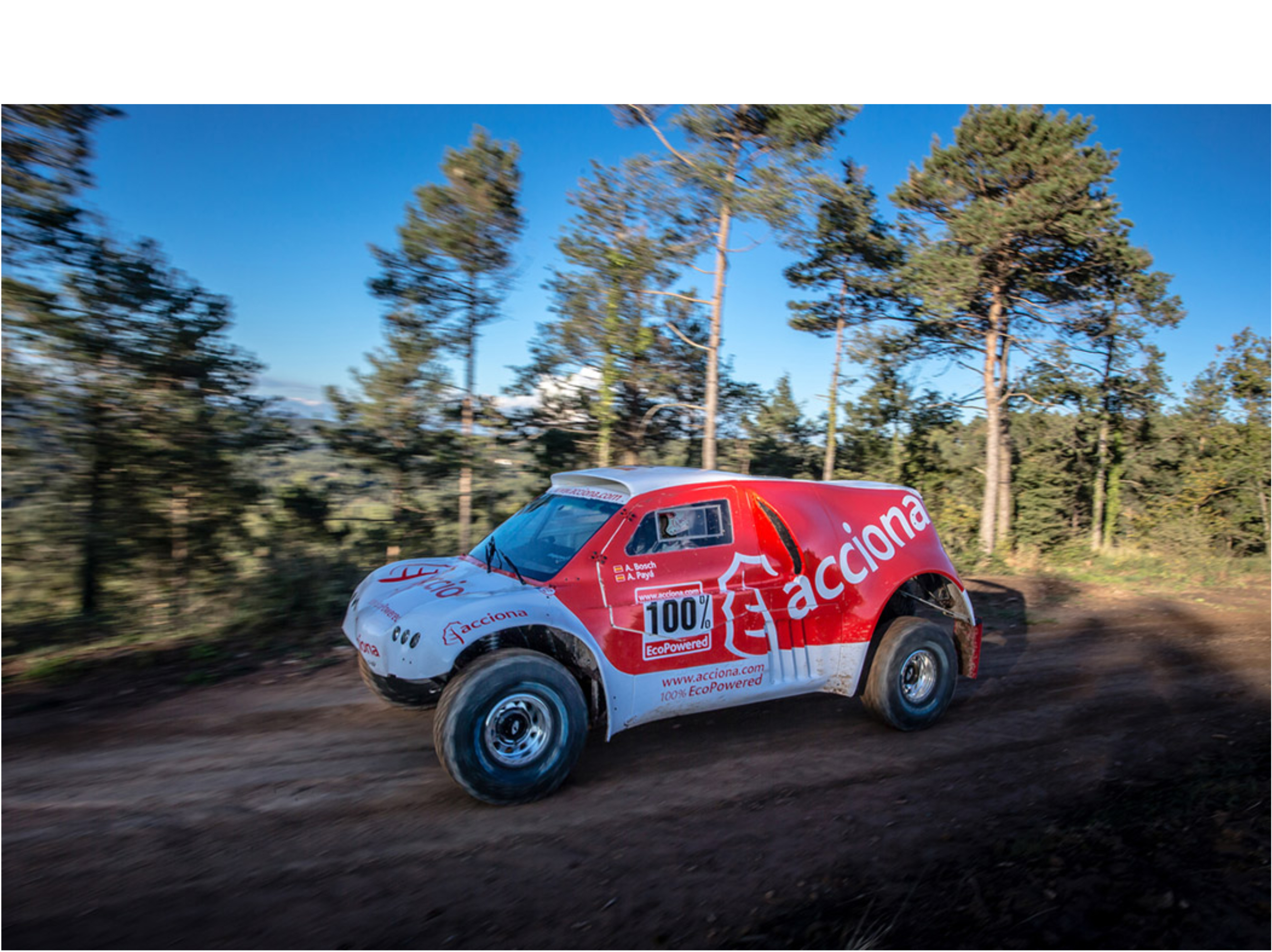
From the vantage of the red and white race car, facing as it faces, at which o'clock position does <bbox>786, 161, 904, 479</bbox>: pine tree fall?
The pine tree is roughly at 5 o'clock from the red and white race car.

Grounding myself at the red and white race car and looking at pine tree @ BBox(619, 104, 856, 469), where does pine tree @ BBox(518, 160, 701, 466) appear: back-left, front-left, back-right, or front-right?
front-left

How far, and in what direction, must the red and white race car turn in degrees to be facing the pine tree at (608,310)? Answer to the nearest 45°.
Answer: approximately 135° to its right

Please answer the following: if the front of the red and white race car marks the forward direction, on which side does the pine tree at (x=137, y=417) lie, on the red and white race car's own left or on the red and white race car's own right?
on the red and white race car's own right

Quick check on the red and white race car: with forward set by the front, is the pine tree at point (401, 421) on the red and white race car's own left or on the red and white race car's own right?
on the red and white race car's own right

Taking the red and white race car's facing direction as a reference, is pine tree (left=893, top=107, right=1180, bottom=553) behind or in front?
behind

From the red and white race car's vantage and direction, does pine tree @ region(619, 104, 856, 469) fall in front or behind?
behind

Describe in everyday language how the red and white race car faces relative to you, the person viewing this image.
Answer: facing the viewer and to the left of the viewer

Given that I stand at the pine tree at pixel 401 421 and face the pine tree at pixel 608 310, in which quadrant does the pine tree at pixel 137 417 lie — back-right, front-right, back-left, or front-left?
back-right
